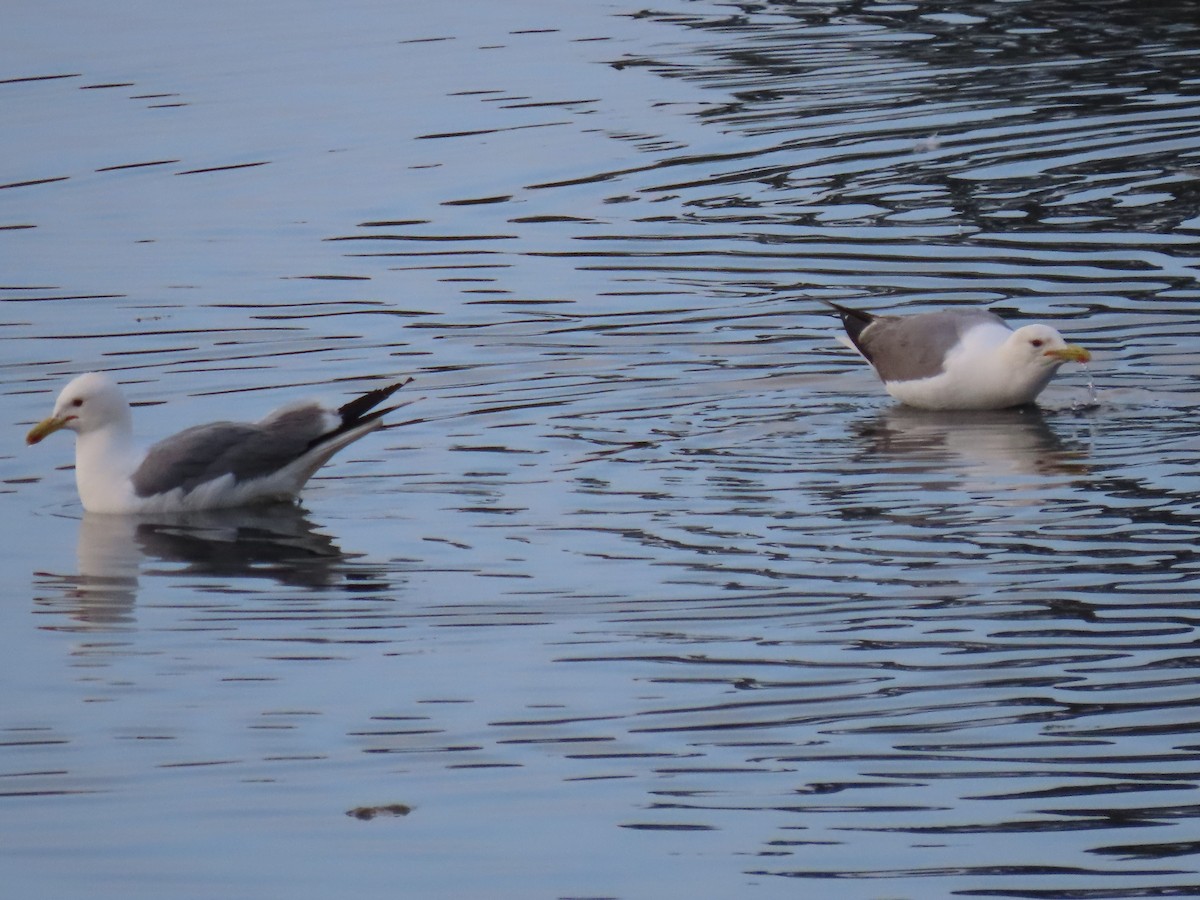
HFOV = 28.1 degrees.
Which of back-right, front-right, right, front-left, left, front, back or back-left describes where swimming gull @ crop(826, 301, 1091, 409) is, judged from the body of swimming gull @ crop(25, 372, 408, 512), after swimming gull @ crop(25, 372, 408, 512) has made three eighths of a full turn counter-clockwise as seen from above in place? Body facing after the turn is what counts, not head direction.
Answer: front-left

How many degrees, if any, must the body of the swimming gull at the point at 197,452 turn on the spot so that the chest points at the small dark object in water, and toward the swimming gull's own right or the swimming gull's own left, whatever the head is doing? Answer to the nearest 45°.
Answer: approximately 90° to the swimming gull's own left

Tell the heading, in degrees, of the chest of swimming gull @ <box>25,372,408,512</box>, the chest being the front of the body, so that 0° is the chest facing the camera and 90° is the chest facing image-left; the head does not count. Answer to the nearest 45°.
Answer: approximately 90°
